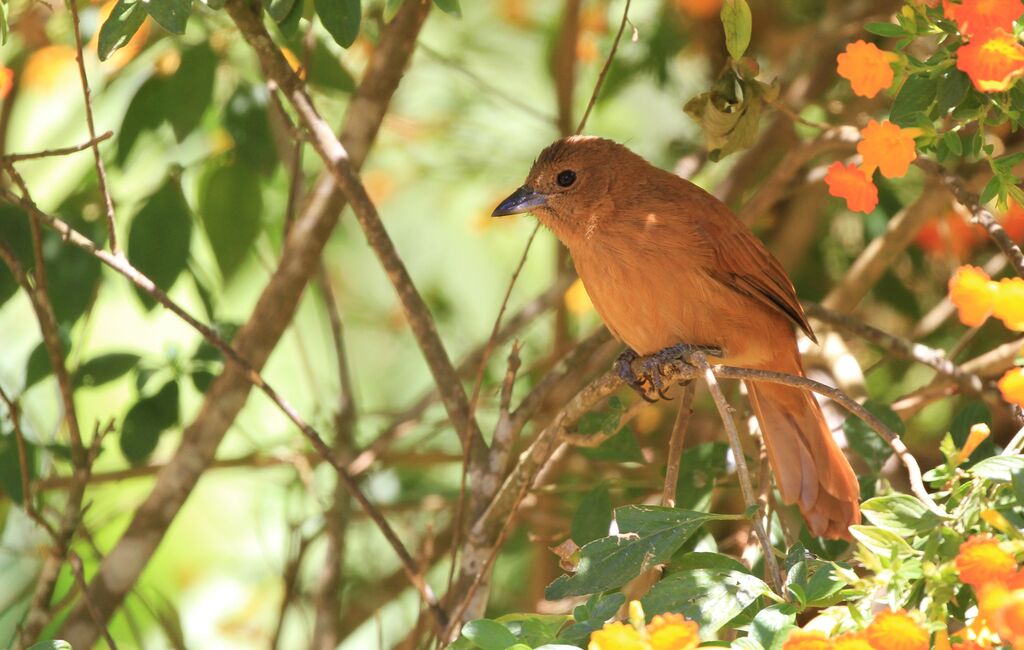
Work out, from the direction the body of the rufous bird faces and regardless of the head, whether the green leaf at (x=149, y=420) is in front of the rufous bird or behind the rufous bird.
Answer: in front

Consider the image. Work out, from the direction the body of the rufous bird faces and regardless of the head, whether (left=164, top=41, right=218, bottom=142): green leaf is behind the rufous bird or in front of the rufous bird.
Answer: in front

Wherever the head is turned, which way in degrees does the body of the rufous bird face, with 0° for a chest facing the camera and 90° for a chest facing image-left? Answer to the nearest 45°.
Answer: approximately 90°

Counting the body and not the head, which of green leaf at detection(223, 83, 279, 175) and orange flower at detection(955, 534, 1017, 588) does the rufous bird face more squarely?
the green leaf

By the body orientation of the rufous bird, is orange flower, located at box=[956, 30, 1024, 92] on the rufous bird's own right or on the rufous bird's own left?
on the rufous bird's own left

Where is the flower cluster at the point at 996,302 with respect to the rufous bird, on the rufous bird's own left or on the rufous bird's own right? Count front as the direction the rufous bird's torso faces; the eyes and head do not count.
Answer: on the rufous bird's own left

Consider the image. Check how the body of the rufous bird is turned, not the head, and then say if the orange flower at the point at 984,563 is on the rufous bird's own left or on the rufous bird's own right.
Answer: on the rufous bird's own left
